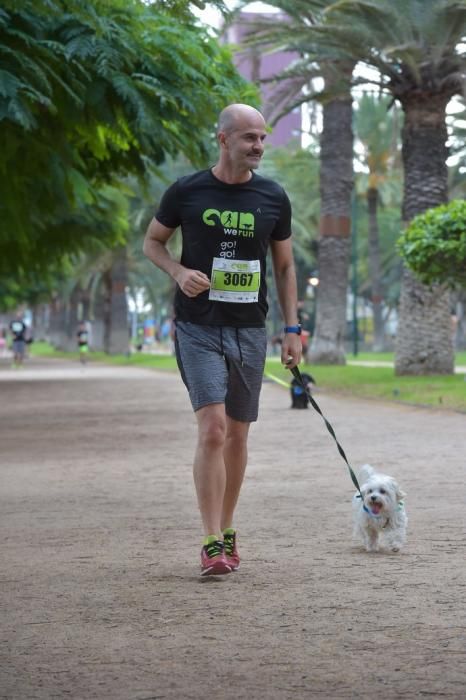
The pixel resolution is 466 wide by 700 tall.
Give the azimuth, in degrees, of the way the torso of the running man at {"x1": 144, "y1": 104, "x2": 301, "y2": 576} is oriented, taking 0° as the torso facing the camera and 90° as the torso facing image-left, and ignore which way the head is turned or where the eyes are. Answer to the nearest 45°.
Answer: approximately 0°

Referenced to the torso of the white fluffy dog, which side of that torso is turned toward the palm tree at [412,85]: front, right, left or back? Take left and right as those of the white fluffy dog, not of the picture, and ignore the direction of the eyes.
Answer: back

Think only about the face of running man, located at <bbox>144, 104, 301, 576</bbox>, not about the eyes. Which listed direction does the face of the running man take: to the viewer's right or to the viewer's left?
to the viewer's right

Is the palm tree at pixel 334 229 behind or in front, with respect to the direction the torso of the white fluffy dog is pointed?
behind

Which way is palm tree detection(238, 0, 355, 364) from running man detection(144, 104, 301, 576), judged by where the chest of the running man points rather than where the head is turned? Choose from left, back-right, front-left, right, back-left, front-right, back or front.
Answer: back

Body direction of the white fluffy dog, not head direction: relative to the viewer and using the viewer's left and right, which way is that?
facing the viewer

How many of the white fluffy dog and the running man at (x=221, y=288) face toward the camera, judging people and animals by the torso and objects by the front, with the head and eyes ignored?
2

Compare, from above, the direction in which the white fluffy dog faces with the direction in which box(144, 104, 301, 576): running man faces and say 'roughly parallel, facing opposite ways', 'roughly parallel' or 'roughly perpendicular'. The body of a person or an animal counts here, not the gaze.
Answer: roughly parallel
